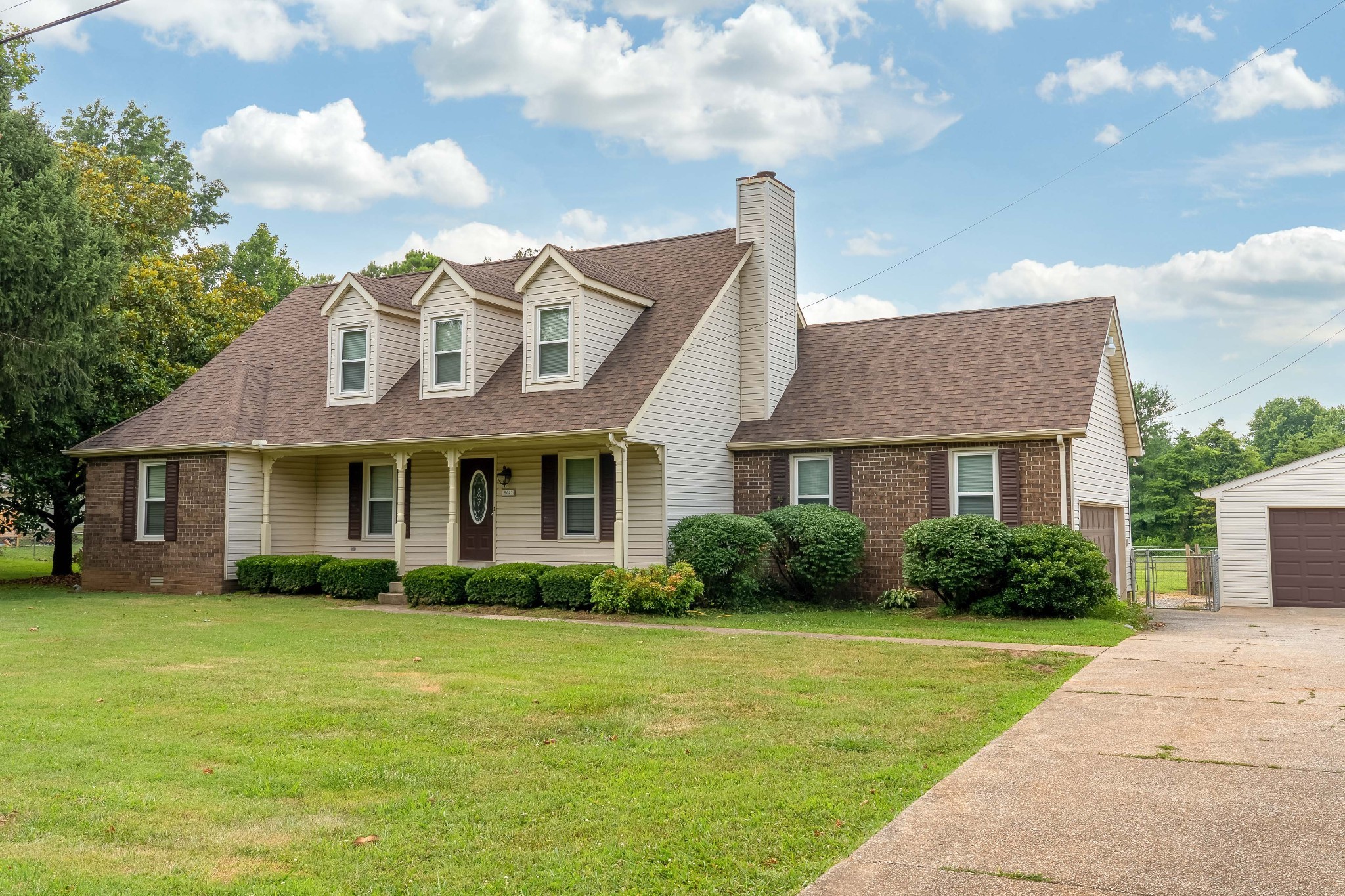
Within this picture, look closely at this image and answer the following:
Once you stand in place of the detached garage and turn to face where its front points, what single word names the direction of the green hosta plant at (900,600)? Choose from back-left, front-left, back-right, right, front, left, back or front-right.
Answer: front-right

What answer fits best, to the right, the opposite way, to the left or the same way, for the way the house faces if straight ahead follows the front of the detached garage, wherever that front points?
the same way

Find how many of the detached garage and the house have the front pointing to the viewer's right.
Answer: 0

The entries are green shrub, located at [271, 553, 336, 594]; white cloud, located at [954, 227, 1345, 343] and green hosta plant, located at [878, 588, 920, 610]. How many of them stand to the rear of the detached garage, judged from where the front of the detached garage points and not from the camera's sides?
1

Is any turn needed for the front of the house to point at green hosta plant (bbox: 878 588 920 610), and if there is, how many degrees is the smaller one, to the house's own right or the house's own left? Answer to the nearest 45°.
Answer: approximately 90° to the house's own left

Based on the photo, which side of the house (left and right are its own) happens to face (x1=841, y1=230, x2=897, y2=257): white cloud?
back

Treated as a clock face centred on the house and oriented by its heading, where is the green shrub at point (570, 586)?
The green shrub is roughly at 11 o'clock from the house.

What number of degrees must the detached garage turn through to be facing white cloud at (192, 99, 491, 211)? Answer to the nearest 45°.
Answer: approximately 90° to its right

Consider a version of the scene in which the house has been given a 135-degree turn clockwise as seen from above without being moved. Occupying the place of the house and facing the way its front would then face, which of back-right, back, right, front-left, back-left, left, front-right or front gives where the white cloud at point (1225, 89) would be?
right

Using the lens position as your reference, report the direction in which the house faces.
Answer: facing the viewer and to the left of the viewer

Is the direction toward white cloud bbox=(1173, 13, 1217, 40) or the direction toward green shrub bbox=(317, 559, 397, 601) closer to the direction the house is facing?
the green shrub

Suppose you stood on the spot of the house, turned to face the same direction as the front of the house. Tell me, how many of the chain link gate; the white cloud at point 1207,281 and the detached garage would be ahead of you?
0

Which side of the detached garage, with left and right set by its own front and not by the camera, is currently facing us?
front
